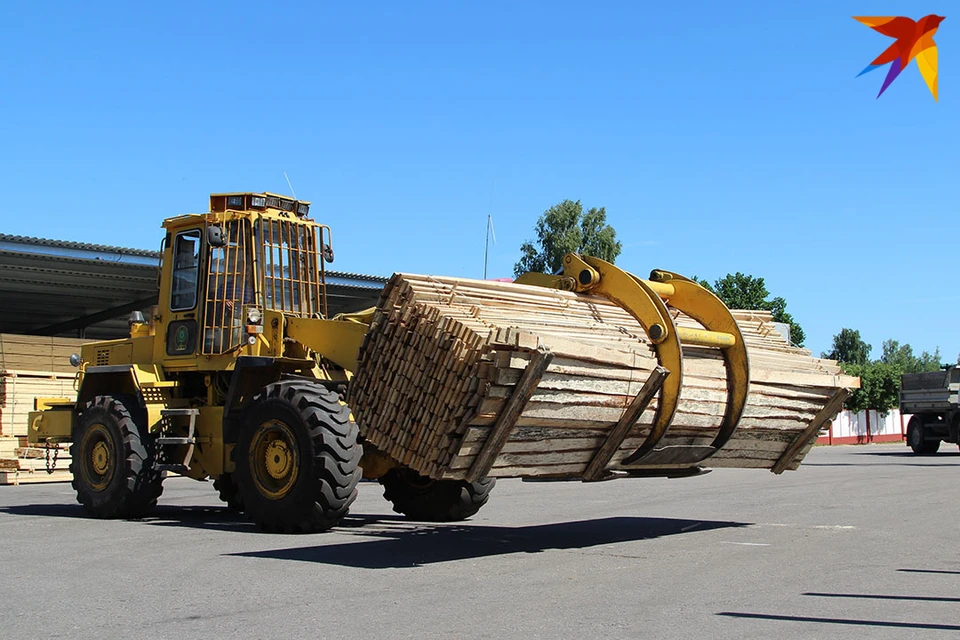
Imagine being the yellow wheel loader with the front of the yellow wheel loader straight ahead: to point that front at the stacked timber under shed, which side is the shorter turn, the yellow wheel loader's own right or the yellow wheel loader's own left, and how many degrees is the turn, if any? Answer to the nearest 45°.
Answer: approximately 180°

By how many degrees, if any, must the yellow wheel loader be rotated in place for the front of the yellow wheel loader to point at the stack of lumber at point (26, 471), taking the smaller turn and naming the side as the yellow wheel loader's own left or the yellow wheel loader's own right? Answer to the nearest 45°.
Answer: approximately 180°

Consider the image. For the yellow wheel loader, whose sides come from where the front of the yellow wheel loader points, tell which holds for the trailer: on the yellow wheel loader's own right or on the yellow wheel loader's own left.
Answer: on the yellow wheel loader's own left

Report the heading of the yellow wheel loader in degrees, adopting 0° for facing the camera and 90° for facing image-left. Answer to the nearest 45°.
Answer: approximately 315°
